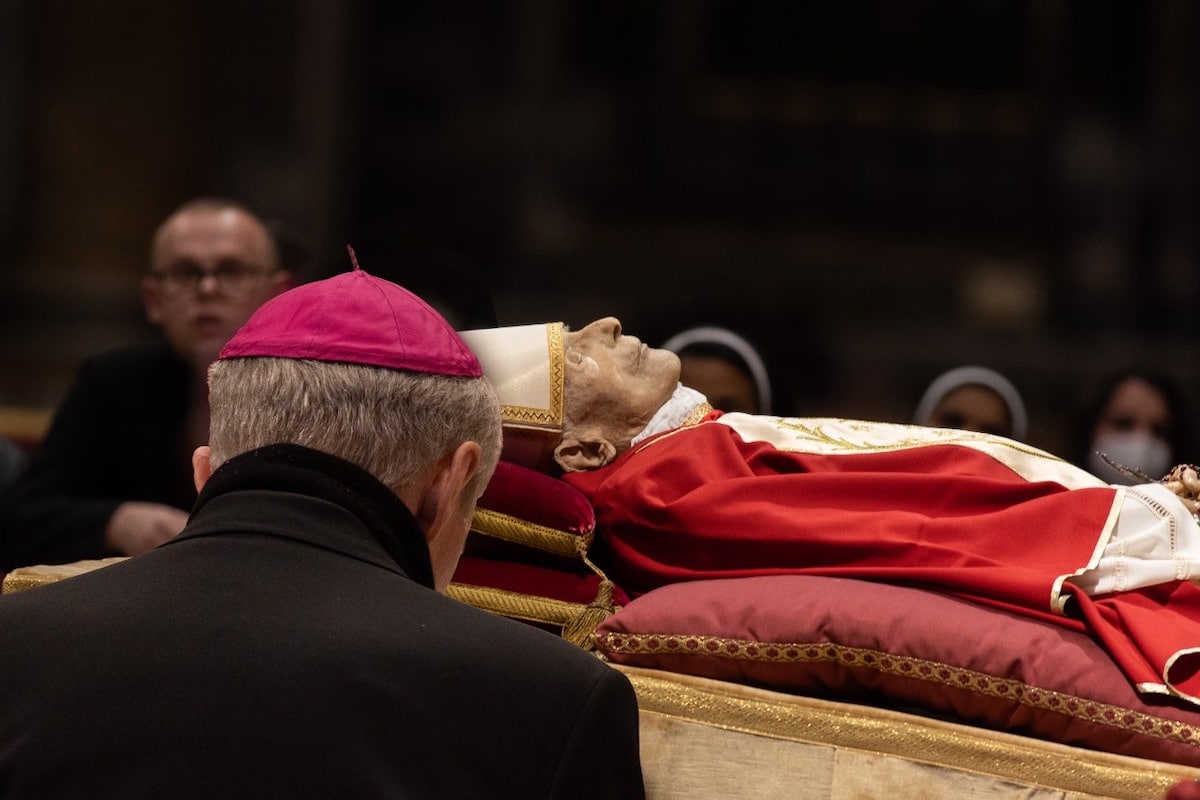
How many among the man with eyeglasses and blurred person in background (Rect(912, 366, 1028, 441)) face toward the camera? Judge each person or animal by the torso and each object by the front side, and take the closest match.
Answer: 2

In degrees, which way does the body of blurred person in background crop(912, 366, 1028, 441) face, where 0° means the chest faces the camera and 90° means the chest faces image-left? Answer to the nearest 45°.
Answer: approximately 0°

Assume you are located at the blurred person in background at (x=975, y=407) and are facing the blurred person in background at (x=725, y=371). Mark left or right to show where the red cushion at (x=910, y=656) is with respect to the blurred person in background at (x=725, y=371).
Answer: left

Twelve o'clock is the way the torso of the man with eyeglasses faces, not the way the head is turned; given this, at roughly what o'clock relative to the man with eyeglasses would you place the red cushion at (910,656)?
The red cushion is roughly at 11 o'clock from the man with eyeglasses.

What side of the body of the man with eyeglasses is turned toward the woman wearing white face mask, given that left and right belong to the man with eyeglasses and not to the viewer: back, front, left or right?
left

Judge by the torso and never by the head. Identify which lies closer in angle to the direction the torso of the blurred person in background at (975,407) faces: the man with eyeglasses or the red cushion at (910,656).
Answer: the red cushion

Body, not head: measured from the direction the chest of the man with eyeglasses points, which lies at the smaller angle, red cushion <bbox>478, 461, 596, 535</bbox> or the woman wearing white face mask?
the red cushion

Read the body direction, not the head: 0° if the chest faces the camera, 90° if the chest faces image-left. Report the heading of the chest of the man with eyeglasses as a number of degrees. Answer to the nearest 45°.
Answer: approximately 0°

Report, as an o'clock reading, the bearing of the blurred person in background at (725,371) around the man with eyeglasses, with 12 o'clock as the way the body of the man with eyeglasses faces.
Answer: The blurred person in background is roughly at 9 o'clock from the man with eyeglasses.

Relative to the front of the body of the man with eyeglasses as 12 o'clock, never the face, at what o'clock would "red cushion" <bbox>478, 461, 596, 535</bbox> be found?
The red cushion is roughly at 11 o'clock from the man with eyeglasses.

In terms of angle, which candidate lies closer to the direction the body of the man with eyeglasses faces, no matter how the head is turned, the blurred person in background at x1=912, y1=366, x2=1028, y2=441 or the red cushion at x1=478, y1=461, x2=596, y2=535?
the red cushion

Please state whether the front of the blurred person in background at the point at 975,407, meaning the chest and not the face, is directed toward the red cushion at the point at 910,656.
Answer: yes

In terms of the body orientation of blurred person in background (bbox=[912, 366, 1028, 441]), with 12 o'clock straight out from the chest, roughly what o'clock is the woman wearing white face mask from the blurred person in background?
The woman wearing white face mask is roughly at 8 o'clock from the blurred person in background.
